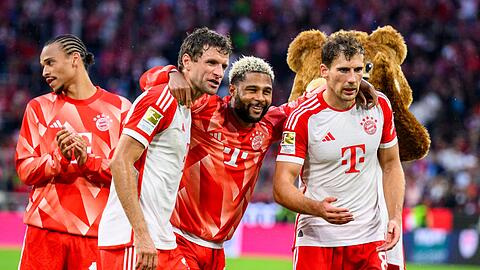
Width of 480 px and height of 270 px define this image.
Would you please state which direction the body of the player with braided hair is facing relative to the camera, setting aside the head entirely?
toward the camera

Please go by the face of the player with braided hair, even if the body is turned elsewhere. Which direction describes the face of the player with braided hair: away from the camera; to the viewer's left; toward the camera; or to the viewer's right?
to the viewer's left
